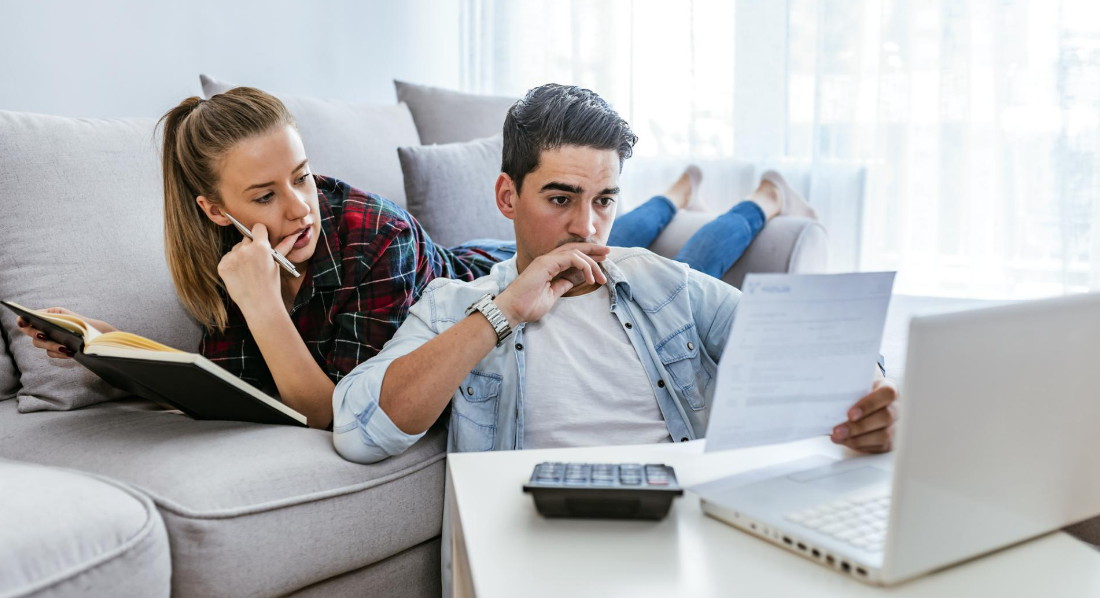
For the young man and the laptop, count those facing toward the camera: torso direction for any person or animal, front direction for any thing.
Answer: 1

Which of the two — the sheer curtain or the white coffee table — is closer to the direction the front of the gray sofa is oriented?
the white coffee table

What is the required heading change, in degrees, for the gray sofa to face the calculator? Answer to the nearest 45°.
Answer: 0° — it already faces it

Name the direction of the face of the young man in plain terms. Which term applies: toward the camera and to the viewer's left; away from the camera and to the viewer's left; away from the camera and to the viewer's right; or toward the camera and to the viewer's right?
toward the camera and to the viewer's right

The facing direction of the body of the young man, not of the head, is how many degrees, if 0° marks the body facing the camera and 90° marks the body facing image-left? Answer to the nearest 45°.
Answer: approximately 0°

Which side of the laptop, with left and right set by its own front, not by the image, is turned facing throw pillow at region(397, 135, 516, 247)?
front

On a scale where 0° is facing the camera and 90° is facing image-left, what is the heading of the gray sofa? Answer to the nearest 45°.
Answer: approximately 315°

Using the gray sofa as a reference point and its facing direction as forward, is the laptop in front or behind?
in front

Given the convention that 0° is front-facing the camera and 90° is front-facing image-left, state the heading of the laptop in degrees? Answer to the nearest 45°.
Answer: approximately 135°

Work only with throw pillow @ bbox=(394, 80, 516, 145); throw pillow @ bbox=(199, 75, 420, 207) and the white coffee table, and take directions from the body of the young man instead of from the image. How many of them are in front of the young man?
1
